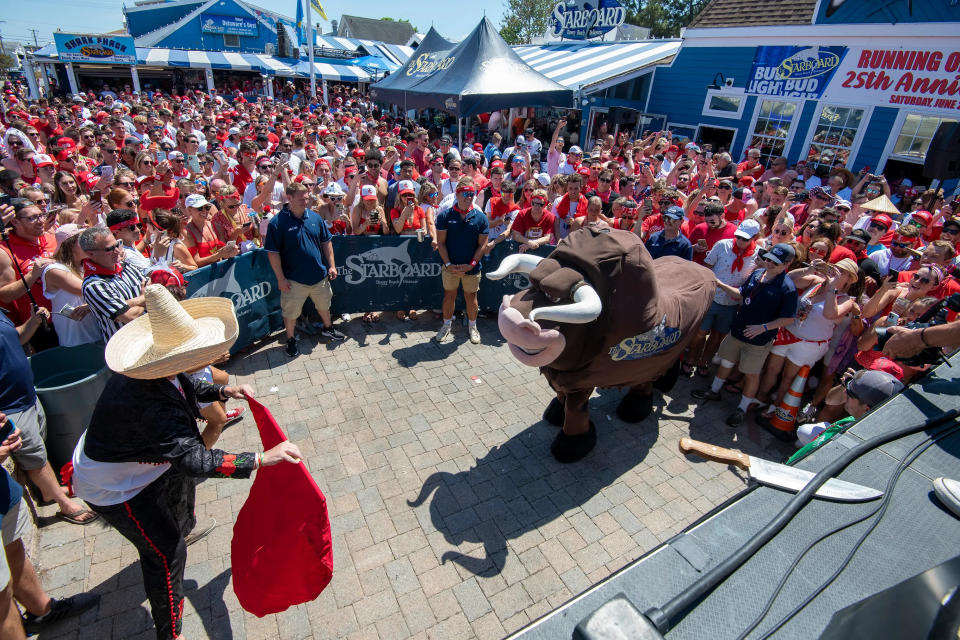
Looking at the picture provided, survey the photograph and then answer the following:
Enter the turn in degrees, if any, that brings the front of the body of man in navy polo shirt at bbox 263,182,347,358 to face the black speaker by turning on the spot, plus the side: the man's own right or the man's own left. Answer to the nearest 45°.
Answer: approximately 45° to the man's own left

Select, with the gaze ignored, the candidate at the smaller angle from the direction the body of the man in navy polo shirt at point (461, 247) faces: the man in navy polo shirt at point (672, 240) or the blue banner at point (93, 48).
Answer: the man in navy polo shirt

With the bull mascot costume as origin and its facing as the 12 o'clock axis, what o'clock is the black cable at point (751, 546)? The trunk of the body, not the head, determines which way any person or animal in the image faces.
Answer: The black cable is roughly at 10 o'clock from the bull mascot costume.

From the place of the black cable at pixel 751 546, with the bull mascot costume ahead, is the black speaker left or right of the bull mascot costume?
right

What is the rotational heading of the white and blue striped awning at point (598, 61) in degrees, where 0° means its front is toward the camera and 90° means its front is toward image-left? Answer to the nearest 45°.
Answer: approximately 45°

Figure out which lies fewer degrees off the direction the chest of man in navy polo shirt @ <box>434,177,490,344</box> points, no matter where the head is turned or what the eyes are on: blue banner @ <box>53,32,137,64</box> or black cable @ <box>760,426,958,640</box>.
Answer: the black cable

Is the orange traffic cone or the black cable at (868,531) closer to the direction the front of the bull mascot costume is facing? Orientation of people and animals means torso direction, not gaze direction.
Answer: the black cable

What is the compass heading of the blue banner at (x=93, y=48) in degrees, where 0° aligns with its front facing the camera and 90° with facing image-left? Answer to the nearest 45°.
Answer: approximately 0°
